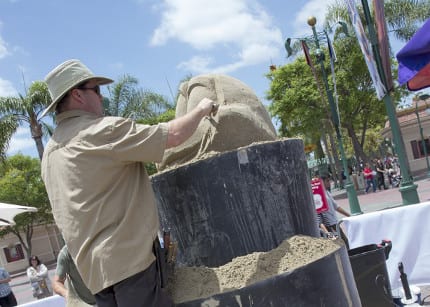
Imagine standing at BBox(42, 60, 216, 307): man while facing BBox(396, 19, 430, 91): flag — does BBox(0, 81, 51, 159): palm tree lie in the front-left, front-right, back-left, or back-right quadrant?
front-left

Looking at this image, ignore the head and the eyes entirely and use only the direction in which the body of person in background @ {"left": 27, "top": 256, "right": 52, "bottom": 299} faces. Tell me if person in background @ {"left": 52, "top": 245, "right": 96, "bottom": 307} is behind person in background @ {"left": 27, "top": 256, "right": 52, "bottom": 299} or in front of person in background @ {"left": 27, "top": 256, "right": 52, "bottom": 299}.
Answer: in front

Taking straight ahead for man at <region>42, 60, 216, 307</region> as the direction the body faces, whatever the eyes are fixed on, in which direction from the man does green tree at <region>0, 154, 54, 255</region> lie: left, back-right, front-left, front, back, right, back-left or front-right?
front-left

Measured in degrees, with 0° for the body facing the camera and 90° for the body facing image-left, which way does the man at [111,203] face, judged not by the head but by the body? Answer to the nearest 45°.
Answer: approximately 225°

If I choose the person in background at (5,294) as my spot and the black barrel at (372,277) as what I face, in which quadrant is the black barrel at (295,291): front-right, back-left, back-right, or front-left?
front-right

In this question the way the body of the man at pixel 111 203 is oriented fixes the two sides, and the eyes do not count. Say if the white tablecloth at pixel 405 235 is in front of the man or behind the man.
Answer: in front

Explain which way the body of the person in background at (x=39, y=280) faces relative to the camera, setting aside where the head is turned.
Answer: toward the camera

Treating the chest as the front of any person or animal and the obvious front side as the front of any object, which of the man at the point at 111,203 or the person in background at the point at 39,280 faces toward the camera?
the person in background

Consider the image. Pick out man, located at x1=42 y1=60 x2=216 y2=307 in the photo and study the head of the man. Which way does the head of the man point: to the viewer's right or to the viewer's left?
to the viewer's right

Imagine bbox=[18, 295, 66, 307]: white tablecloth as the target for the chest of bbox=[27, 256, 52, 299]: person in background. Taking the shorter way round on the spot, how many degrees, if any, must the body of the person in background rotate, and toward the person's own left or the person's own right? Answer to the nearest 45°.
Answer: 0° — they already face it

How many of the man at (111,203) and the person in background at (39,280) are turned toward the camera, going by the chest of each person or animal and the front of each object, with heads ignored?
1

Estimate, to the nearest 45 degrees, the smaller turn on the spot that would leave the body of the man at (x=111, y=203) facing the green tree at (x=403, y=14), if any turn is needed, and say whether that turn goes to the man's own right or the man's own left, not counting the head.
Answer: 0° — they already face it
